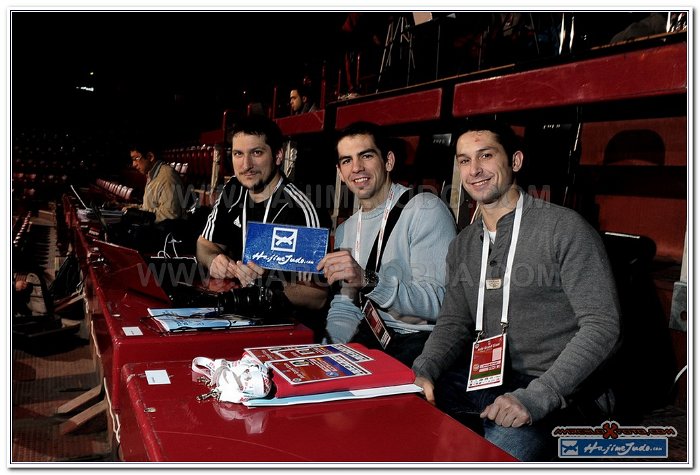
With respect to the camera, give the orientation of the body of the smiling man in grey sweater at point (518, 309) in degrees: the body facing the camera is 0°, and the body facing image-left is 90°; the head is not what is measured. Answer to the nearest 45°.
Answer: approximately 45°

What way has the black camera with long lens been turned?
to the viewer's left

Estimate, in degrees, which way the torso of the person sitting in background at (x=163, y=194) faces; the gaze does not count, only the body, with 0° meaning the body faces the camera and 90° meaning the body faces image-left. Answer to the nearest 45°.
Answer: approximately 90°

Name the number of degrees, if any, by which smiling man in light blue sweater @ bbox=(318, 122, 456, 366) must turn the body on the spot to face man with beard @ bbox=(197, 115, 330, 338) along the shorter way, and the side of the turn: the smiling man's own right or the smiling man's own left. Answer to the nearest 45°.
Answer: approximately 90° to the smiling man's own right

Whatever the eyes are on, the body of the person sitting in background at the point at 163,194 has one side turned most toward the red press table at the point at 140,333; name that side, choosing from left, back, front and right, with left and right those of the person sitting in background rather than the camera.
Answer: left

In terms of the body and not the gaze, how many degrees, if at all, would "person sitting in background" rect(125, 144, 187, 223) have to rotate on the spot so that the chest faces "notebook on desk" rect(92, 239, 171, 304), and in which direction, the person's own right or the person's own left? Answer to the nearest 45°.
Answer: approximately 90° to the person's own left

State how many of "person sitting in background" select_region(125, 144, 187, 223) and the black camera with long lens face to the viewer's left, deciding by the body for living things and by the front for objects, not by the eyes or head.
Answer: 2
